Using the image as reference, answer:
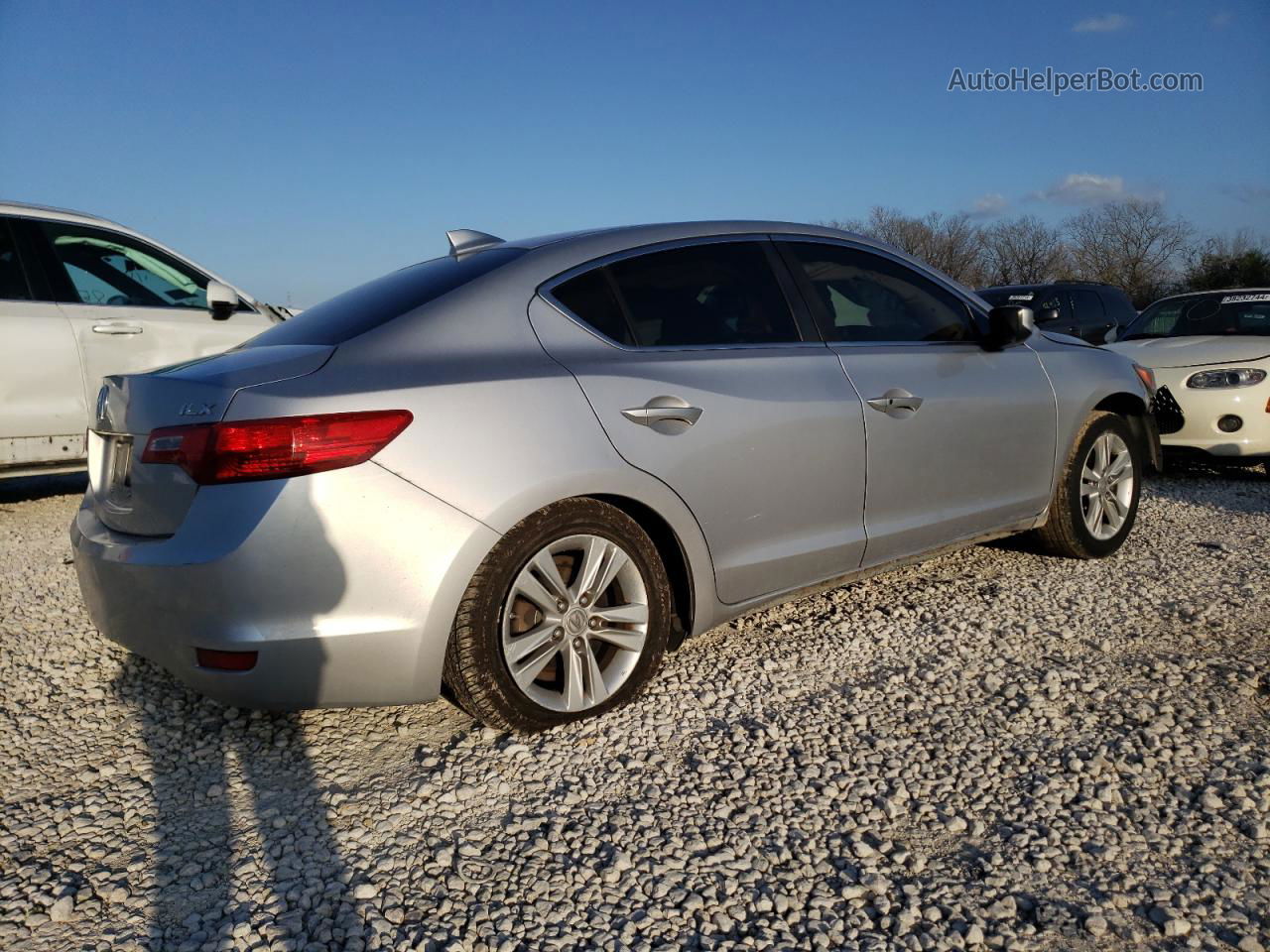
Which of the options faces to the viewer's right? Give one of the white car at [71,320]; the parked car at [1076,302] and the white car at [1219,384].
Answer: the white car at [71,320]

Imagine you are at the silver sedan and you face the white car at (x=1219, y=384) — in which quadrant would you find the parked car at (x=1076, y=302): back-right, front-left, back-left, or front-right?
front-left

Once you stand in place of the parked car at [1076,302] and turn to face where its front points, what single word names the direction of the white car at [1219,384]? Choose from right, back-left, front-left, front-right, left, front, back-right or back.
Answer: front-left

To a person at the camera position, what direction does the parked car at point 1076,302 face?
facing the viewer and to the left of the viewer

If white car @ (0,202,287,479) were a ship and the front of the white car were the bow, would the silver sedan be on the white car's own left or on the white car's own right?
on the white car's own right

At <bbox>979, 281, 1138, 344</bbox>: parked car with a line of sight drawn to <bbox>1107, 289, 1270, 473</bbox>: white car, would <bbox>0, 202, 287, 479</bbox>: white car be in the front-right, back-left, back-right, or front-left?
front-right

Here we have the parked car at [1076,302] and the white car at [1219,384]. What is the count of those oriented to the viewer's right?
0

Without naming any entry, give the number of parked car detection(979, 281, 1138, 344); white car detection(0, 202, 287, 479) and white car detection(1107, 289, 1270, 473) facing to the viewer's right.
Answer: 1

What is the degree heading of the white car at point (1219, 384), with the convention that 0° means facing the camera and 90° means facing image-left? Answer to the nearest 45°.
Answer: approximately 45°

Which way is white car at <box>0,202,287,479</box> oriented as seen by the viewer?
to the viewer's right

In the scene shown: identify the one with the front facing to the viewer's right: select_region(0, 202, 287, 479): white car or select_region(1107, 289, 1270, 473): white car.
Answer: select_region(0, 202, 287, 479): white car

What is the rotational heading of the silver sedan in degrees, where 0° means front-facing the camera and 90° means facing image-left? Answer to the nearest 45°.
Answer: approximately 225°

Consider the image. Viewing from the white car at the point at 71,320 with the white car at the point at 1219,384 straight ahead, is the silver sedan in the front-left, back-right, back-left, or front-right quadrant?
front-right
